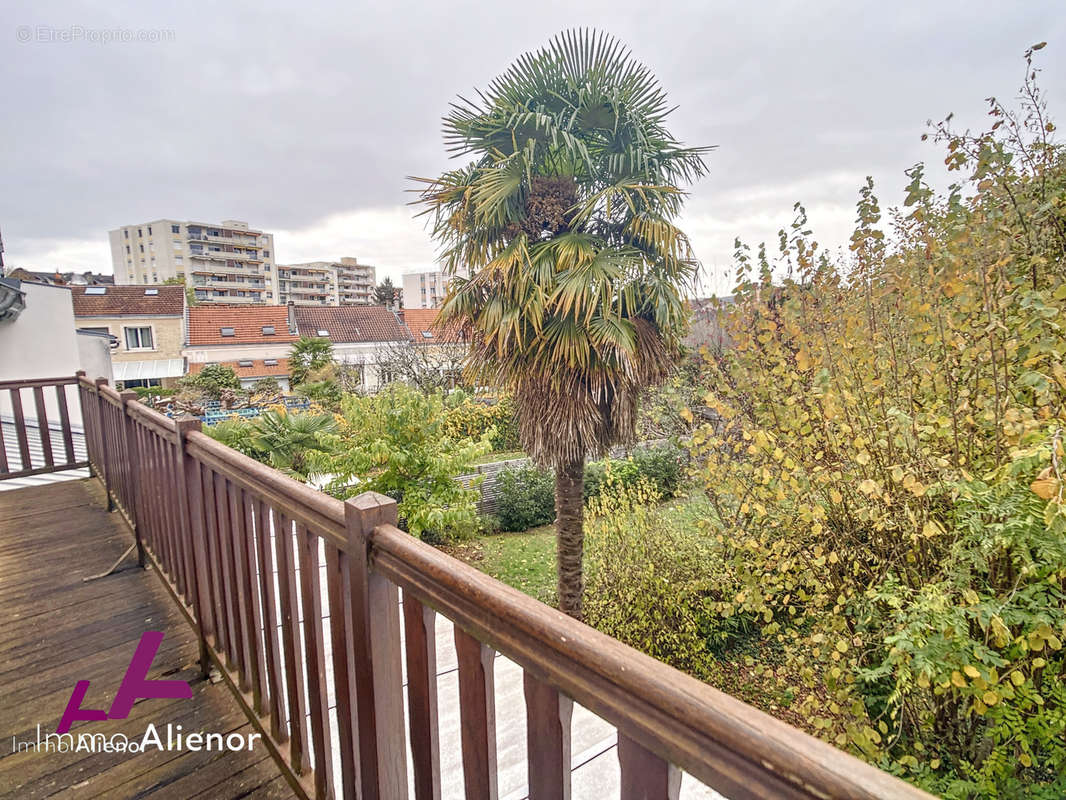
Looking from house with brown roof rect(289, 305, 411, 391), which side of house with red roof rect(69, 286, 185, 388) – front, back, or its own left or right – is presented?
left

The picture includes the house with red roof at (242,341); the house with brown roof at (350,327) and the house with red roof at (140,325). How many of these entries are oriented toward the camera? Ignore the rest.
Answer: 3

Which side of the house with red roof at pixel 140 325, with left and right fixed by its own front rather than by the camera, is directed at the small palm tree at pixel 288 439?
front

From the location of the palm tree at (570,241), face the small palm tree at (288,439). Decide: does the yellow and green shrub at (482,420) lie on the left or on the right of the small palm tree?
right

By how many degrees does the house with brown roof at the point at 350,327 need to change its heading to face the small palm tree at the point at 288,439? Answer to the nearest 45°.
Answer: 0° — it already faces it

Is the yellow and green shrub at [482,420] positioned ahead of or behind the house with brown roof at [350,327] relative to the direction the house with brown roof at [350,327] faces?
ahead

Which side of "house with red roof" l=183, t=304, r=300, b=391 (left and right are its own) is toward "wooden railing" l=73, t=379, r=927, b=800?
front

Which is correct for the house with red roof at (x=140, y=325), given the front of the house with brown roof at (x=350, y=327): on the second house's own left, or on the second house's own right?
on the second house's own right

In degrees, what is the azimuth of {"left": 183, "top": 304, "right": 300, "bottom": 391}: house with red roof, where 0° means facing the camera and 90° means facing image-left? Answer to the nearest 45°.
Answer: approximately 0°

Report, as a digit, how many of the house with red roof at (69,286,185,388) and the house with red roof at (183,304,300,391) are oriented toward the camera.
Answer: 2

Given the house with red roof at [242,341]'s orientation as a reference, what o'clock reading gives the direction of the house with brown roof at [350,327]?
the house with brown roof at [350,327] is roughly at 9 o'clock from the house with red roof at [242,341].
